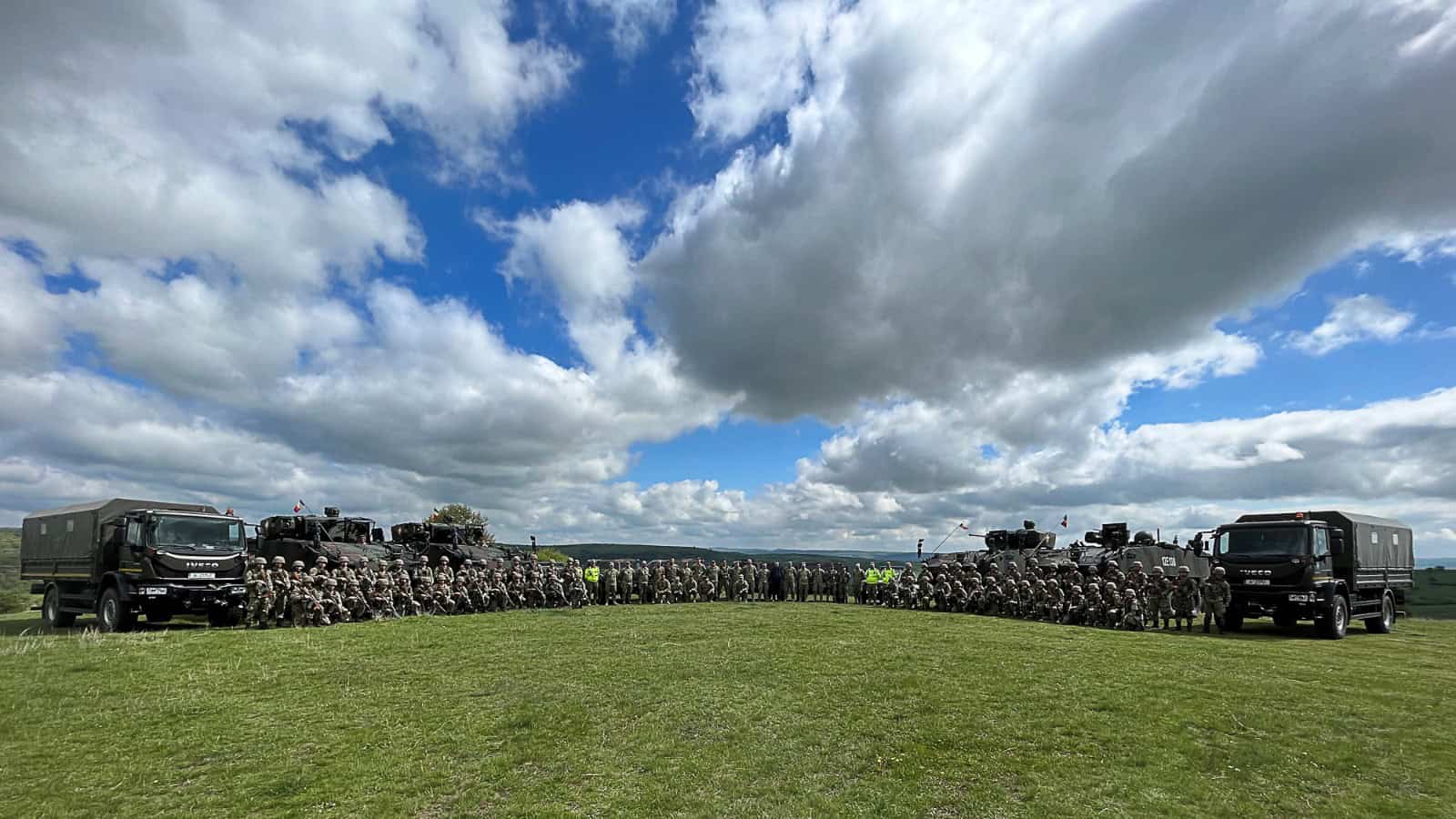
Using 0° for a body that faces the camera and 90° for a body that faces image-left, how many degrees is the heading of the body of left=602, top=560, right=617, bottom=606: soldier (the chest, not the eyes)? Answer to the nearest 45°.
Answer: approximately 0°

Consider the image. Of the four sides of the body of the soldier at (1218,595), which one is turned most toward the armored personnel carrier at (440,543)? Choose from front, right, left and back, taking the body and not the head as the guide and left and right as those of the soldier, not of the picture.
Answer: right

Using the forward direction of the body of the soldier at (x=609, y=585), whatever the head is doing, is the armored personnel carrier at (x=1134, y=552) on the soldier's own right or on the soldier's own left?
on the soldier's own left

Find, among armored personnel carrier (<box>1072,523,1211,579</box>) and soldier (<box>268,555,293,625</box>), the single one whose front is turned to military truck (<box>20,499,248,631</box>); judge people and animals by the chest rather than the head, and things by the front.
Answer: the armored personnel carrier

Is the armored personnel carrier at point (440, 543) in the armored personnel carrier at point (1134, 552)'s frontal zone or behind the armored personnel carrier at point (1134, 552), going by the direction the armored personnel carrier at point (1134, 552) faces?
frontal zone

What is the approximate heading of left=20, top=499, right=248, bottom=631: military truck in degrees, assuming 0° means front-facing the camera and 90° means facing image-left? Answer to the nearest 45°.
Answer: approximately 315°

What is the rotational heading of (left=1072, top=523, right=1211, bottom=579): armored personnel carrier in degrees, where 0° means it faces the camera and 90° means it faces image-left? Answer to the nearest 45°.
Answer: approximately 45°

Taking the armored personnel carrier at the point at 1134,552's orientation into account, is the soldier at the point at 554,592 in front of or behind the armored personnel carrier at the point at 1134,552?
in front

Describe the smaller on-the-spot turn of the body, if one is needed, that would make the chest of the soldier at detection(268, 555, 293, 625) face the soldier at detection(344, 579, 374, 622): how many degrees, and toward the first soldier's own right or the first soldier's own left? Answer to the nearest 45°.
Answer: approximately 135° to the first soldier's own left

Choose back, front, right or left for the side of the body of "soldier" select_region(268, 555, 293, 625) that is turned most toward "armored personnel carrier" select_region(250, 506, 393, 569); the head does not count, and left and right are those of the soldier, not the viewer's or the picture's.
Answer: back

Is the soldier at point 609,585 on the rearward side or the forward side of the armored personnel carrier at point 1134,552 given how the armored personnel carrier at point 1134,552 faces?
on the forward side

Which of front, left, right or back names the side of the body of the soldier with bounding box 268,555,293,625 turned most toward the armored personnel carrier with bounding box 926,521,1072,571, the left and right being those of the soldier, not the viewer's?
left
